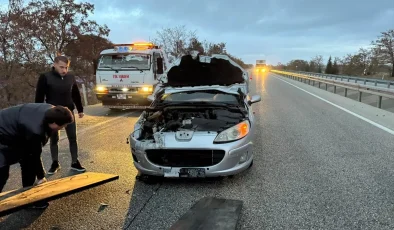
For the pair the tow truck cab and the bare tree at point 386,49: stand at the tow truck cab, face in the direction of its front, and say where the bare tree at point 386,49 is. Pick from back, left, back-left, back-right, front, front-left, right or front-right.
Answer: back-left

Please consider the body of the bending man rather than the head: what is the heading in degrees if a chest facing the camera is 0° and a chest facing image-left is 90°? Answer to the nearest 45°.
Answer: approximately 270°

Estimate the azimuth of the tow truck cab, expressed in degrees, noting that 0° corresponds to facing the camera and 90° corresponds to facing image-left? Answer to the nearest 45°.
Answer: approximately 0°

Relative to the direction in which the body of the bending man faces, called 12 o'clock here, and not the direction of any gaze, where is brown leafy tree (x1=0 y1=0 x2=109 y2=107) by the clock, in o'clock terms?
The brown leafy tree is roughly at 9 o'clock from the bending man.

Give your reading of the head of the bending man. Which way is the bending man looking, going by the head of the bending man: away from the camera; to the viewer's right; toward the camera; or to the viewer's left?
to the viewer's right

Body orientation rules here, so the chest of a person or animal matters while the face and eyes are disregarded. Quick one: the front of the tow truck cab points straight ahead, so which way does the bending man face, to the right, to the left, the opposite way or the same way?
to the left

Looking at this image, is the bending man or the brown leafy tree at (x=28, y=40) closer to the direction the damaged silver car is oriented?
the bending man

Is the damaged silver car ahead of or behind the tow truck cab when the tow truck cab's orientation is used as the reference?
ahead

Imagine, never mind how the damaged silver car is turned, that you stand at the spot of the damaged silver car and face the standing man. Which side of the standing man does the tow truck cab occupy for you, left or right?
right

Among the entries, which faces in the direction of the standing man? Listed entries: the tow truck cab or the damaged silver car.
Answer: the tow truck cab

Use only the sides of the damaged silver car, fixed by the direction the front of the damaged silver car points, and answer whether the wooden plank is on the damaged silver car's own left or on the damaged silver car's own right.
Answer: on the damaged silver car's own right
